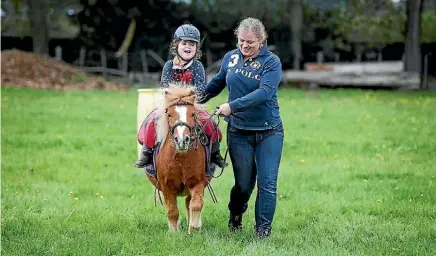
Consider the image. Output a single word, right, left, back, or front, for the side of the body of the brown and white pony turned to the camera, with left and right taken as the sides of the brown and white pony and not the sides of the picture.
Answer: front

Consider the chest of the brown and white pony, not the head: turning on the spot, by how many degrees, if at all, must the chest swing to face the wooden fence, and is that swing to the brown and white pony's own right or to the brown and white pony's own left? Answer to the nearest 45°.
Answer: approximately 180°
